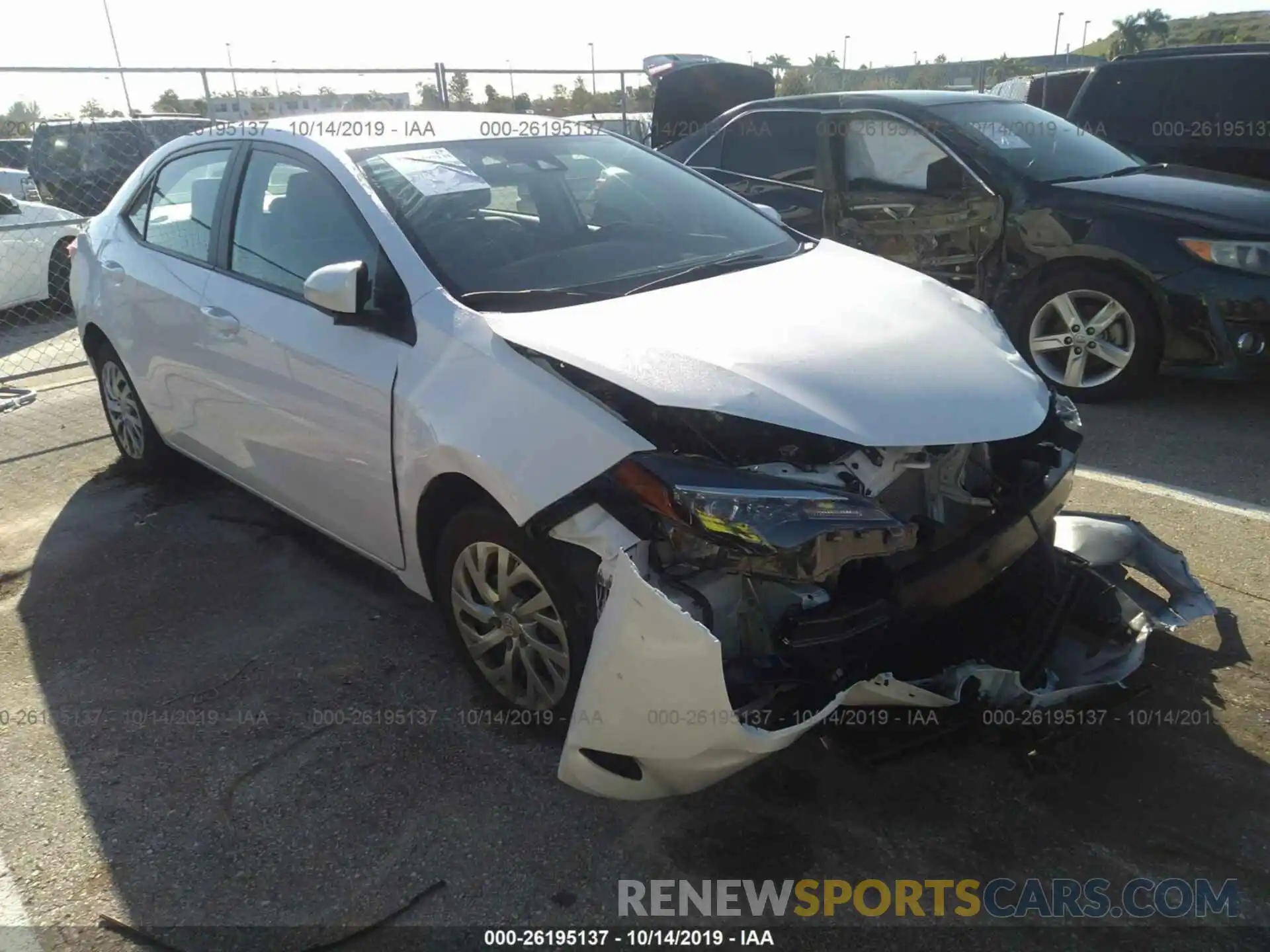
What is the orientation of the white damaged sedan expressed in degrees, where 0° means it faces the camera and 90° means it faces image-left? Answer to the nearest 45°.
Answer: approximately 315°

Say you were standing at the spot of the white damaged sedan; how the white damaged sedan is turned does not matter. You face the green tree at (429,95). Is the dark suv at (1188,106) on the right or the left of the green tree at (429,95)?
right

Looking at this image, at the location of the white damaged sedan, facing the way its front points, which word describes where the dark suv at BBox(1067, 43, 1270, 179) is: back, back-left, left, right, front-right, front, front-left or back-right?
left

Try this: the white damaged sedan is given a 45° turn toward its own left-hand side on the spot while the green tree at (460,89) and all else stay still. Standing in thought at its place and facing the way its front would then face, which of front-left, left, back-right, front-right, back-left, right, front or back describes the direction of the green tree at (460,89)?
left

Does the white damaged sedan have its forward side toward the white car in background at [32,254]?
no

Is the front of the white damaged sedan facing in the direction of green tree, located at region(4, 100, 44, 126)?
no

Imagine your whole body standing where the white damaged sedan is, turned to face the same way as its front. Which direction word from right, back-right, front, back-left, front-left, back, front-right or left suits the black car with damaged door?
left

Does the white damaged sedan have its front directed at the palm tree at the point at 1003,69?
no

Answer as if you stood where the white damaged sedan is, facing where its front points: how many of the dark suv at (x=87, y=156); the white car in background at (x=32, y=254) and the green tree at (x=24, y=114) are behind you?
3

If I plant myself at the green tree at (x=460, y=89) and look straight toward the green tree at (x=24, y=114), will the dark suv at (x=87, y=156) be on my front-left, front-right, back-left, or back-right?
front-left
